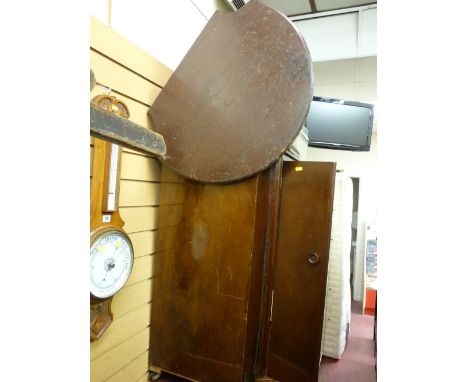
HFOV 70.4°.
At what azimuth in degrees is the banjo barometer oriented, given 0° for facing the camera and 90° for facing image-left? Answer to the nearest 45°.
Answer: approximately 315°

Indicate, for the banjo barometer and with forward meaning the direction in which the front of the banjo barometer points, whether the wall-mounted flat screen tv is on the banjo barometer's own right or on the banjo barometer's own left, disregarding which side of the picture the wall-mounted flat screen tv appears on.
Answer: on the banjo barometer's own left
